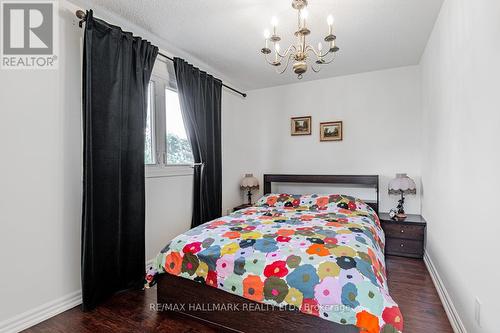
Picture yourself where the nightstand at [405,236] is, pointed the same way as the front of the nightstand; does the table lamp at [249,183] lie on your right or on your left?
on your right

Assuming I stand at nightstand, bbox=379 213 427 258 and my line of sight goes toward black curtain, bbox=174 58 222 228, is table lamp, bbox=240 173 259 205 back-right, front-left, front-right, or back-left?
front-right

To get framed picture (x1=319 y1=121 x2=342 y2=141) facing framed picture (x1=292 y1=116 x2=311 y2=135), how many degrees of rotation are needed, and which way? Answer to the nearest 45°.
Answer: approximately 90° to its right

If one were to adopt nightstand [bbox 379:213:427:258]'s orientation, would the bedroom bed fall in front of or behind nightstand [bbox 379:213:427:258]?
in front

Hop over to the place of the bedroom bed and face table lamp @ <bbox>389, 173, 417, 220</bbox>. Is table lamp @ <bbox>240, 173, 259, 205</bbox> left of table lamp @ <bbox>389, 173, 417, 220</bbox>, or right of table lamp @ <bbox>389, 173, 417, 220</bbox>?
left

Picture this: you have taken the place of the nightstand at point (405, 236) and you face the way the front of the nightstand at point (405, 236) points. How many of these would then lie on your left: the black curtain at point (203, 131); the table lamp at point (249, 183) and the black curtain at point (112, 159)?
0

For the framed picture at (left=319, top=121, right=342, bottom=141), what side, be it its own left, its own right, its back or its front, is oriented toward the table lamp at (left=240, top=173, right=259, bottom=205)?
right

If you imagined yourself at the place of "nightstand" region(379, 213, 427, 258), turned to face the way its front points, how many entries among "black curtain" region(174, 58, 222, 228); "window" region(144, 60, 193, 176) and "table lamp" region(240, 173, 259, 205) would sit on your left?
0

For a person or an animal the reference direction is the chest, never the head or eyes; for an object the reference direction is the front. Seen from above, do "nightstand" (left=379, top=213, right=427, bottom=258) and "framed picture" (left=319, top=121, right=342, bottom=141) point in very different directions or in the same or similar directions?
same or similar directions

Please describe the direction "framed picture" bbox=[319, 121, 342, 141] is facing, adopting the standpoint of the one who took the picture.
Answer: facing the viewer

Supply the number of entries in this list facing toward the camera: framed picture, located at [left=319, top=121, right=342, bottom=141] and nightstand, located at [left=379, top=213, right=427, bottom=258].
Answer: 2

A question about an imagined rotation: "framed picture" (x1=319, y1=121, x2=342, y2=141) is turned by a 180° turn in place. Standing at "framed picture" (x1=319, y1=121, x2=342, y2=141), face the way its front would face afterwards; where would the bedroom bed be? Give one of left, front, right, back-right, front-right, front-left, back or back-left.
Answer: back

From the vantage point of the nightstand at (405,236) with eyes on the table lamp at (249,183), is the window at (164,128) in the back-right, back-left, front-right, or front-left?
front-left

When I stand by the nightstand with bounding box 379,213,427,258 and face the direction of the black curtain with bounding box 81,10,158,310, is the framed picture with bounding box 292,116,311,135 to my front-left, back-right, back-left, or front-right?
front-right

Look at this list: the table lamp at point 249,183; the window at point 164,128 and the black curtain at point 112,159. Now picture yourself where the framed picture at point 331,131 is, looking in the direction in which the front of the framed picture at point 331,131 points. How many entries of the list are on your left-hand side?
0

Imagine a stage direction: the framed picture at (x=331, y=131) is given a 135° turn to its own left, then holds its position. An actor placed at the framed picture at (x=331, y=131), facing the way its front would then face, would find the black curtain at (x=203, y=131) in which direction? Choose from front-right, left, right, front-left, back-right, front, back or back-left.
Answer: back
